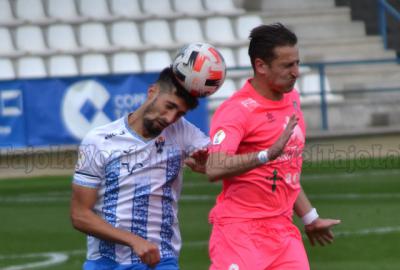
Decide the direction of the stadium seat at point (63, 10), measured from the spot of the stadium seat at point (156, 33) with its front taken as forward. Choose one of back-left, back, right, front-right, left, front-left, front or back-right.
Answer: back-right

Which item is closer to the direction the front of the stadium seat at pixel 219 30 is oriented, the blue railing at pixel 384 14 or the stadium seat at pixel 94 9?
the blue railing

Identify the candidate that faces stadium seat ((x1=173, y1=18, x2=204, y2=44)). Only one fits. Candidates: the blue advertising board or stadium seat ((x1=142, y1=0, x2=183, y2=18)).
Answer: stadium seat ((x1=142, y1=0, x2=183, y2=18))

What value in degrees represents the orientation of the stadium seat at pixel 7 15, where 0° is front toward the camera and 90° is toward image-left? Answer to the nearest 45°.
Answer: approximately 315°

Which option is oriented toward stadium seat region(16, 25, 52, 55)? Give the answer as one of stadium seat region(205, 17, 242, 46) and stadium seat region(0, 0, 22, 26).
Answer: stadium seat region(0, 0, 22, 26)

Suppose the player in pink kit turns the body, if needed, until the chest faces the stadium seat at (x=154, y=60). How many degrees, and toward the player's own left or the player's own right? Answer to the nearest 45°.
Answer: approximately 135° to the player's own left

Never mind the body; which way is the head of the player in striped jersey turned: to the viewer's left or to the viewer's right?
to the viewer's right

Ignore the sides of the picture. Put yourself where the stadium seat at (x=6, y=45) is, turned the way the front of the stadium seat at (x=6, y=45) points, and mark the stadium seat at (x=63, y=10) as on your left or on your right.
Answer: on your left

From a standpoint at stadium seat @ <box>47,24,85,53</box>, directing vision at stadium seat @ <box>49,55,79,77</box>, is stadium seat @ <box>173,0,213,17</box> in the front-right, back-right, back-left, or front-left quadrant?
back-left

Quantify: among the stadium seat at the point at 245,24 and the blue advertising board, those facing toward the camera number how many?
2
